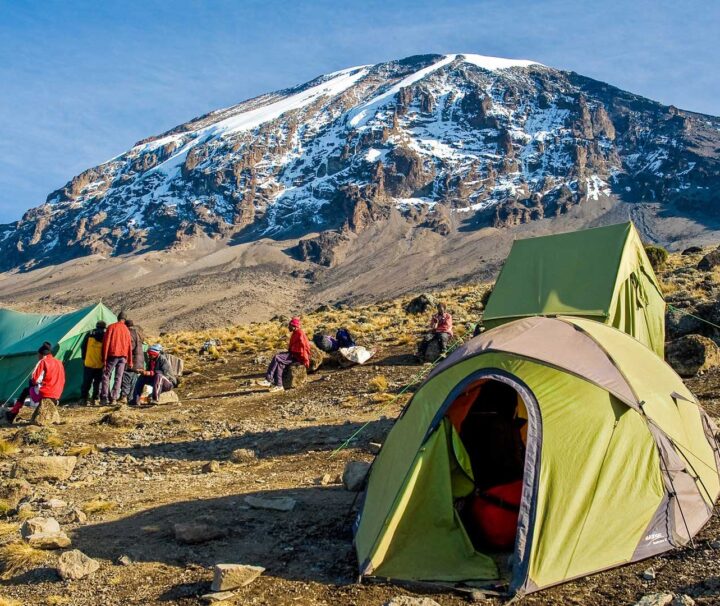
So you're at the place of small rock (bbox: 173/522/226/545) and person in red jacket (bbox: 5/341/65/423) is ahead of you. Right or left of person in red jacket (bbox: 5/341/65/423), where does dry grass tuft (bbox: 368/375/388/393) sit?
right

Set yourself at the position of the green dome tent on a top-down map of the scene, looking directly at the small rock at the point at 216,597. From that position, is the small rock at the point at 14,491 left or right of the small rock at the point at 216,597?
right

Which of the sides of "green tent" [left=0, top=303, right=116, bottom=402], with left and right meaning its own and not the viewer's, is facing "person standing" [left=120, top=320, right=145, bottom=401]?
front

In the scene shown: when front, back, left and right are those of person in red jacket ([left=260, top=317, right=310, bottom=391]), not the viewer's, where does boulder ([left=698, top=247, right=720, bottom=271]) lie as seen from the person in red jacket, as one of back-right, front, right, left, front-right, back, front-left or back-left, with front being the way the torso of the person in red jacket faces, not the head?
back-right

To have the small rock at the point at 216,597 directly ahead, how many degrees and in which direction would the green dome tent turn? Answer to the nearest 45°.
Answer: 0° — it already faces it

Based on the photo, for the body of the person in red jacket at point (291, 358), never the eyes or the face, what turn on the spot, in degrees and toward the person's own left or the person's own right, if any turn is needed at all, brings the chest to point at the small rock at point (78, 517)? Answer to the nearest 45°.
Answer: approximately 90° to the person's own left

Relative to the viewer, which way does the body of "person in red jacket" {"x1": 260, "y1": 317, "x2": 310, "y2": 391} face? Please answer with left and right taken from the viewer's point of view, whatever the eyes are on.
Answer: facing to the left of the viewer

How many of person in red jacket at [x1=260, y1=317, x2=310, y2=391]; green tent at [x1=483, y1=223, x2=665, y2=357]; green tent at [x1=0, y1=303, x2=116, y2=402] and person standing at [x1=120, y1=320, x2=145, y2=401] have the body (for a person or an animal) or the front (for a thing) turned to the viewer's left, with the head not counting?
1

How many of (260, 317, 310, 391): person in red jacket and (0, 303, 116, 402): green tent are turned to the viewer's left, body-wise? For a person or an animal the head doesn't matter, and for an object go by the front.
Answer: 1

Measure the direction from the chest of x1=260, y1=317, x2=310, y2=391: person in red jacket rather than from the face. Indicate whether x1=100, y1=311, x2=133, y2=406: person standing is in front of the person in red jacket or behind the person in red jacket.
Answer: in front

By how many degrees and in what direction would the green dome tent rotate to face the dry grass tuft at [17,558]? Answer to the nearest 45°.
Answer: approximately 45° to its right
